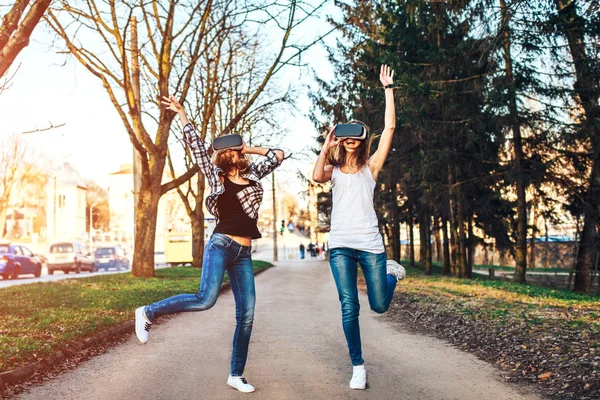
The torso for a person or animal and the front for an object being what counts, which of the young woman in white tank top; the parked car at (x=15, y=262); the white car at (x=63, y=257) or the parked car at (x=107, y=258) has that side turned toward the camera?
the young woman in white tank top

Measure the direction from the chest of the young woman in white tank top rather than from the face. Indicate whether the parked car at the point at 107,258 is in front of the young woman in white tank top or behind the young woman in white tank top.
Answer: behind

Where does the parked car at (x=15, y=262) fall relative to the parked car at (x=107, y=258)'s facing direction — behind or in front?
behind
